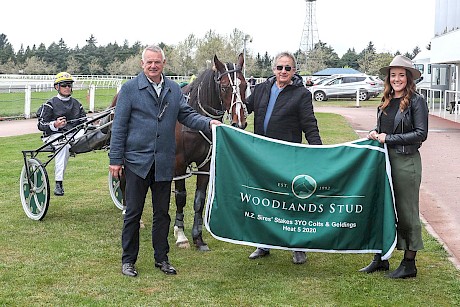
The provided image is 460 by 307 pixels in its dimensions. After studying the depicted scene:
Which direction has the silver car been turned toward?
to the viewer's left

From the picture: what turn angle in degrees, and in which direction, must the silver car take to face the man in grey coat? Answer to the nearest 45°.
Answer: approximately 90° to its left

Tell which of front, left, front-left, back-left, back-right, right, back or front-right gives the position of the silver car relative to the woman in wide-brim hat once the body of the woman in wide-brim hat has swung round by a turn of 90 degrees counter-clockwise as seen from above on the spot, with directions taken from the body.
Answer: back-left

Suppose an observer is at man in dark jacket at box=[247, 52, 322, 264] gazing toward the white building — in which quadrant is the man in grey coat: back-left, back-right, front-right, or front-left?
back-left

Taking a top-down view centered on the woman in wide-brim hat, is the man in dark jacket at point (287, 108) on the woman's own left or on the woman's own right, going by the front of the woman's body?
on the woman's own right

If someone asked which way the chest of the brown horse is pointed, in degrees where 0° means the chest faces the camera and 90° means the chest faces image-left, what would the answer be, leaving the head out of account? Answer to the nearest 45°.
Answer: approximately 315°
